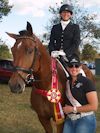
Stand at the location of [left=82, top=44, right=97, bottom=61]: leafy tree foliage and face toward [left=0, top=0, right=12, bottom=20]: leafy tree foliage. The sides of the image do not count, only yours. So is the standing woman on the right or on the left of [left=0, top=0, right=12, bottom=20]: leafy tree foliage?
left

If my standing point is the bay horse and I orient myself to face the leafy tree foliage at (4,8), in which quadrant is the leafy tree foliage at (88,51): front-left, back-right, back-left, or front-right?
front-right

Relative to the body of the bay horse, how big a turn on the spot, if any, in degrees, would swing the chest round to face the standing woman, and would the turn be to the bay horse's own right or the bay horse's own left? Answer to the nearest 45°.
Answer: approximately 90° to the bay horse's own left

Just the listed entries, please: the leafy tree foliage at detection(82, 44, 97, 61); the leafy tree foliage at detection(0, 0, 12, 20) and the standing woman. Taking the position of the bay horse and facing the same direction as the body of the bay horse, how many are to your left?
1

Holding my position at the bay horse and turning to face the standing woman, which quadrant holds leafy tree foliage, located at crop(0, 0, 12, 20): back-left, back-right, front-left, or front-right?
back-left

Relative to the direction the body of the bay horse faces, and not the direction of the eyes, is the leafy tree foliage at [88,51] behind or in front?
behind

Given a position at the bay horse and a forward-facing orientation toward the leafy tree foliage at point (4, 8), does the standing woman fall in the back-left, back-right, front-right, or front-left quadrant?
back-right

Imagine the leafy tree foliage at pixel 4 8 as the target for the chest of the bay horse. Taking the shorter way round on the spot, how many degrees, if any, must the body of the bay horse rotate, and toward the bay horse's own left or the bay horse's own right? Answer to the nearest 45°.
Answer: approximately 135° to the bay horse's own right
